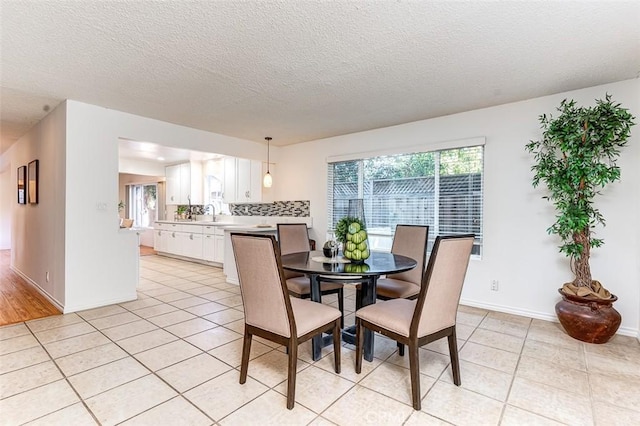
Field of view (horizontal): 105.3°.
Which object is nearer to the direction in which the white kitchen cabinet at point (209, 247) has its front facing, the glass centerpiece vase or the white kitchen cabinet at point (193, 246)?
the glass centerpiece vase

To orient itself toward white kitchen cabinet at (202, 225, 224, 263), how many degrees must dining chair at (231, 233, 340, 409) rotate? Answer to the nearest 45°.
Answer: approximately 45° to its left

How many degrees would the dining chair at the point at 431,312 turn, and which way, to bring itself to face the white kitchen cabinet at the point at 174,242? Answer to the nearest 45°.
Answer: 0° — it already faces it

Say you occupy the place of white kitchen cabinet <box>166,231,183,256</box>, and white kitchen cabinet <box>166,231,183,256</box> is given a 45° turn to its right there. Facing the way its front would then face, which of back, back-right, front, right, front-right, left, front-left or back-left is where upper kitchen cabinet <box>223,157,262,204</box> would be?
back-left

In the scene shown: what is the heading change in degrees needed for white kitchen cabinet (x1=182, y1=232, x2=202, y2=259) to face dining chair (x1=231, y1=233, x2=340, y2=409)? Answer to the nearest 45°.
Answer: approximately 45° to its left

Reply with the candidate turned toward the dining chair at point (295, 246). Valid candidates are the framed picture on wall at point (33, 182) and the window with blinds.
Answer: the window with blinds

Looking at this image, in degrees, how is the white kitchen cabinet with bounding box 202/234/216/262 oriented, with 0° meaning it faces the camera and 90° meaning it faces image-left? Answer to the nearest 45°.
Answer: approximately 45°

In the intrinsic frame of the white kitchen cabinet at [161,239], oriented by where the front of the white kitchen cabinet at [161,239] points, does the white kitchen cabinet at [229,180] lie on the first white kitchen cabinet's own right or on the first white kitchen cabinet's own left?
on the first white kitchen cabinet's own left
